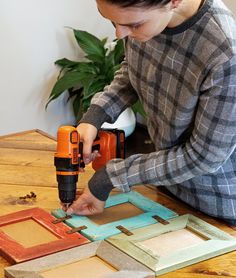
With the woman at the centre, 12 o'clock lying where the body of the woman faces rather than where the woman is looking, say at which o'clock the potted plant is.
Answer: The potted plant is roughly at 4 o'clock from the woman.

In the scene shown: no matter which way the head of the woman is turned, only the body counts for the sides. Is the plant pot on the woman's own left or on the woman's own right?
on the woman's own right

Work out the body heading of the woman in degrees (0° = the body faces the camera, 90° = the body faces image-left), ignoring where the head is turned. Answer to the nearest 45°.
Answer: approximately 45°
